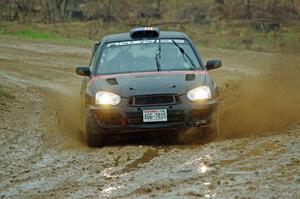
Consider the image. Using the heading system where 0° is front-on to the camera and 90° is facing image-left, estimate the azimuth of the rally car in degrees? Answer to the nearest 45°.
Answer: approximately 0°
